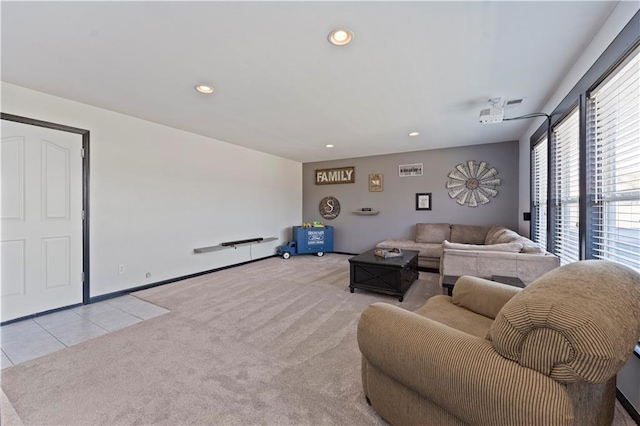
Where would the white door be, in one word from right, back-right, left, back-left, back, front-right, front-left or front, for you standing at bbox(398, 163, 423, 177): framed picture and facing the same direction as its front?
front-right

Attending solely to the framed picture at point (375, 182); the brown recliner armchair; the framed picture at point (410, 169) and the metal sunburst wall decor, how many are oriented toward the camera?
3

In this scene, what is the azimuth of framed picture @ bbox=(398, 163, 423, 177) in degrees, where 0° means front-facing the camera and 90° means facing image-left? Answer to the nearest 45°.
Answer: approximately 0°

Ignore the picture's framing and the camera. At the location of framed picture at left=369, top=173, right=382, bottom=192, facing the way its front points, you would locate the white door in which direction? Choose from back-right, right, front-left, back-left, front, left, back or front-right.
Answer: front-right

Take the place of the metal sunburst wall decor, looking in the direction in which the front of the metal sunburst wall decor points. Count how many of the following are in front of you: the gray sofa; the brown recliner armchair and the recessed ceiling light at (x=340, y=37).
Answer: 3

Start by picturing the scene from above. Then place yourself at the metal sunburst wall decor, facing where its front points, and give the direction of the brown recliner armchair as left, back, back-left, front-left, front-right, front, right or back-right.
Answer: front

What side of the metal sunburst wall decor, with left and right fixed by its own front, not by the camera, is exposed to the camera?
front

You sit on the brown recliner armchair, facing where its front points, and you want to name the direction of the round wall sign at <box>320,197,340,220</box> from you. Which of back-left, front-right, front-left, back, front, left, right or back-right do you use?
front

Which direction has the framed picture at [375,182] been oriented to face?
toward the camera

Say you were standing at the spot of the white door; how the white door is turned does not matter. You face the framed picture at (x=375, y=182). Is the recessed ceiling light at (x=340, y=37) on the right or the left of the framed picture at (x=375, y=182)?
right

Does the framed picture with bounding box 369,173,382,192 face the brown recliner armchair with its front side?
yes

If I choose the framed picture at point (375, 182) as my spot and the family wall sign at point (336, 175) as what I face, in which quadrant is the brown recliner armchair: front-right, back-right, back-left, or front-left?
back-left

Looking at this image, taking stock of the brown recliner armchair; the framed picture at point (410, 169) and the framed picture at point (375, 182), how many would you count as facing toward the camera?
2

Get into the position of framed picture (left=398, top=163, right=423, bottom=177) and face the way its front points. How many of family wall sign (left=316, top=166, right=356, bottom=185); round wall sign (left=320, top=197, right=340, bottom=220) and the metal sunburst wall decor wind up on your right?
2

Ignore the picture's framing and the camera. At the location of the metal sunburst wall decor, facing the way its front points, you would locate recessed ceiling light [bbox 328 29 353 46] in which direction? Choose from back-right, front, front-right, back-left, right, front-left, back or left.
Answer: front

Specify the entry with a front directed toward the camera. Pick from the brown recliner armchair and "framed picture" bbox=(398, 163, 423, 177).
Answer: the framed picture

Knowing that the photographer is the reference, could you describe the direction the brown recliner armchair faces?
facing away from the viewer and to the left of the viewer

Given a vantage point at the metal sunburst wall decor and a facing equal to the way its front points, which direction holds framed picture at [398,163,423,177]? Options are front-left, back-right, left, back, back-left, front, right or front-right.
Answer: right
